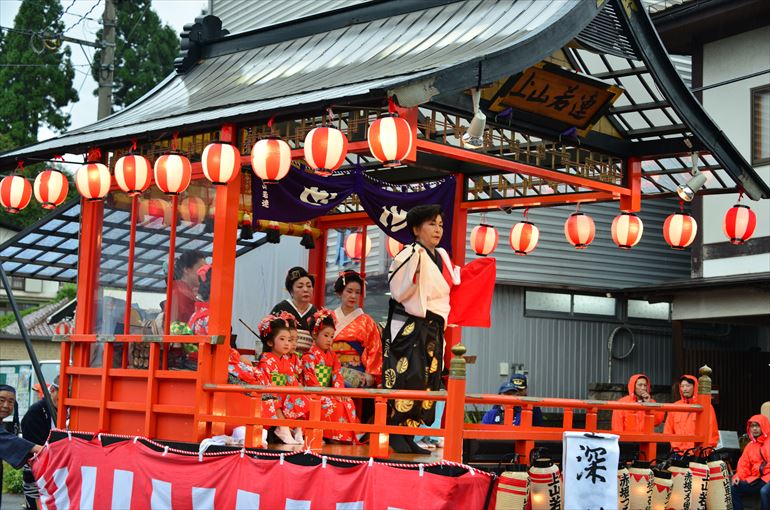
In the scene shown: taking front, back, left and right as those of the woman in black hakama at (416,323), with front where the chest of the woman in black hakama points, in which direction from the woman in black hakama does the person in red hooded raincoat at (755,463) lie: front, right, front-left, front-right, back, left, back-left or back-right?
left

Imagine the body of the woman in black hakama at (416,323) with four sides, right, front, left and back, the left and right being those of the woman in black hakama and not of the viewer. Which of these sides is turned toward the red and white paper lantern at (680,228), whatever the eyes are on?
left

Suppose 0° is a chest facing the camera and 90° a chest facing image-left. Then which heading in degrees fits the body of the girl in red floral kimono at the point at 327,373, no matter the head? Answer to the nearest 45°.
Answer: approximately 315°

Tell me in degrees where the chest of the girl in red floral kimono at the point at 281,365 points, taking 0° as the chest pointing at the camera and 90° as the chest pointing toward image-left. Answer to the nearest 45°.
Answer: approximately 315°

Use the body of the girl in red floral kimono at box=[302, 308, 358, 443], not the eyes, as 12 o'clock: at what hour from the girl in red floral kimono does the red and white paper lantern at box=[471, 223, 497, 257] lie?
The red and white paper lantern is roughly at 9 o'clock from the girl in red floral kimono.

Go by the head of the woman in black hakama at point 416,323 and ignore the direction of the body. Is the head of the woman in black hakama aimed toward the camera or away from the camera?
toward the camera

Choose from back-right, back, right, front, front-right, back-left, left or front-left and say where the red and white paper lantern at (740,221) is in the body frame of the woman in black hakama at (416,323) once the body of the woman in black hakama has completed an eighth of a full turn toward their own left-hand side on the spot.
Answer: front-left

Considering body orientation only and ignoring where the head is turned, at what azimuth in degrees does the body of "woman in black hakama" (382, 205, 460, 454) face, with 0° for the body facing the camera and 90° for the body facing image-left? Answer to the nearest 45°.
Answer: approximately 315°

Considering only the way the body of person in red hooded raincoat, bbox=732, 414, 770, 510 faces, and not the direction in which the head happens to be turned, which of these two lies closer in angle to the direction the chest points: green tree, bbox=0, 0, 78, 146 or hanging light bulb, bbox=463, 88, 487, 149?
the hanging light bulb

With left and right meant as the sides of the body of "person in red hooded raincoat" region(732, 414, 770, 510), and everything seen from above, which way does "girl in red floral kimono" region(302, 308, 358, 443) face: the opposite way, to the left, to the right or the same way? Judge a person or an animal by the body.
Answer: to the left

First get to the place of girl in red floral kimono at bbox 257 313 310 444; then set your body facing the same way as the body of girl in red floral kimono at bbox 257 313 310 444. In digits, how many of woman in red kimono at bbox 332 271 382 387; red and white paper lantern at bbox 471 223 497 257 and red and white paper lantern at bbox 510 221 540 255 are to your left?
3

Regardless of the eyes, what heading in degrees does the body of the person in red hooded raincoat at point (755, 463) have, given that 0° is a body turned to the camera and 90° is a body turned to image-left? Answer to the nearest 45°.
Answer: approximately 0°
